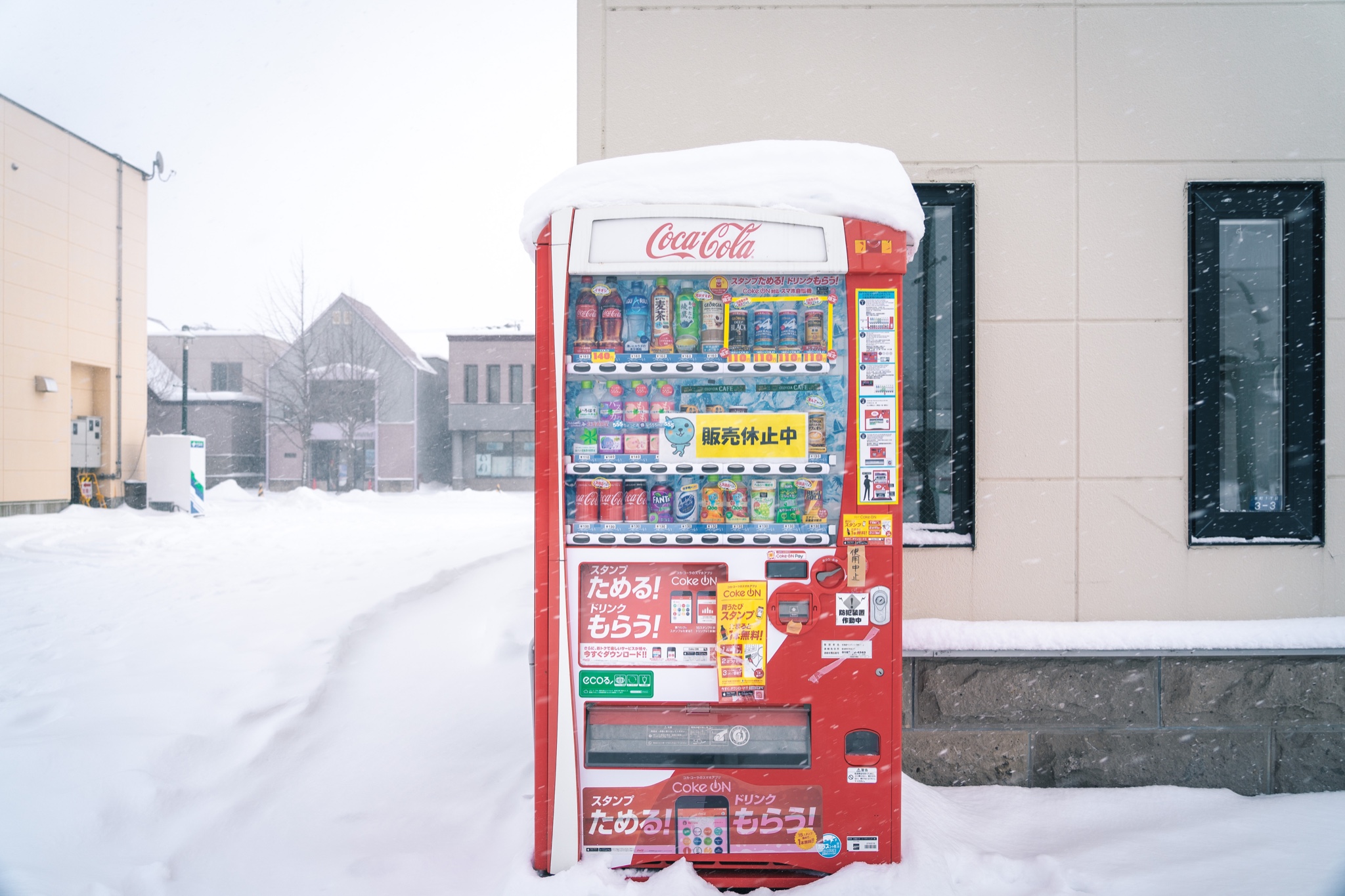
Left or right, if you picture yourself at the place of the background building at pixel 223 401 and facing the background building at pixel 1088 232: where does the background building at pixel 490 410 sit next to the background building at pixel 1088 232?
left

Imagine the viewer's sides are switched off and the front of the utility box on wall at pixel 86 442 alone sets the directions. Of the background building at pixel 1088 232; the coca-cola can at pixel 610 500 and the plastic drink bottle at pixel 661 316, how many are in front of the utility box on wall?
3

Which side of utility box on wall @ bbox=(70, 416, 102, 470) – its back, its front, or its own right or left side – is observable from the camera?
front

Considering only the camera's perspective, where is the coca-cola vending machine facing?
facing the viewer

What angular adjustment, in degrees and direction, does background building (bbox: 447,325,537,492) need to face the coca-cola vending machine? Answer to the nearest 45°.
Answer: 0° — it already faces it

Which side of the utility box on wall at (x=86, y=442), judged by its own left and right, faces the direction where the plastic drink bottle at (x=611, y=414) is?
front

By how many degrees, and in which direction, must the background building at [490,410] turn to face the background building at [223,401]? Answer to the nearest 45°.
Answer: approximately 90° to its right

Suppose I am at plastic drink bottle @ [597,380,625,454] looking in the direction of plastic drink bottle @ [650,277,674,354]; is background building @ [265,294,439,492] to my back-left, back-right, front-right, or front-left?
back-left

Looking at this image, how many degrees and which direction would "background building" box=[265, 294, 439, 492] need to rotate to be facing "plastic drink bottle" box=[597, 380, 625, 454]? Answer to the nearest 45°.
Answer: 0° — it already faces it
